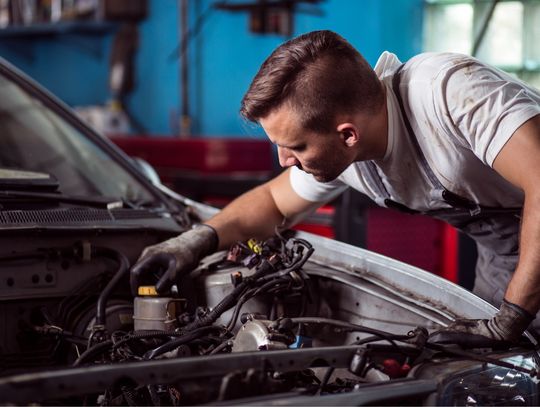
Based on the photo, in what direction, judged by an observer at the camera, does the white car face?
facing the viewer and to the right of the viewer

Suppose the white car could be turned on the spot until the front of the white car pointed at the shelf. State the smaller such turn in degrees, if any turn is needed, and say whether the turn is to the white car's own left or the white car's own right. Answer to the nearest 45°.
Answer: approximately 135° to the white car's own left

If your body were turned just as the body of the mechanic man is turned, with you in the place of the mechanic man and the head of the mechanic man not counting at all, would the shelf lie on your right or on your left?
on your right

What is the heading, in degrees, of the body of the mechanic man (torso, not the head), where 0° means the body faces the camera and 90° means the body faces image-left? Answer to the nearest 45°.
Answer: approximately 45°
